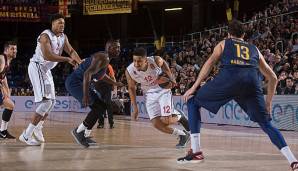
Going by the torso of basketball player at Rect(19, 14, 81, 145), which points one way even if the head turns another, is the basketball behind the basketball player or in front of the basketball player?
in front

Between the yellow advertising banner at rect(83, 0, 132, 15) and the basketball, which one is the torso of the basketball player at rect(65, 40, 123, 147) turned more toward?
the basketball

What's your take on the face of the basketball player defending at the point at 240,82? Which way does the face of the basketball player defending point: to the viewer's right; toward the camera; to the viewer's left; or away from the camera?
away from the camera

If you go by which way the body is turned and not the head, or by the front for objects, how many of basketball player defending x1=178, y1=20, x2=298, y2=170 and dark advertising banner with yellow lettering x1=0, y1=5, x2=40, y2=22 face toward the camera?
1

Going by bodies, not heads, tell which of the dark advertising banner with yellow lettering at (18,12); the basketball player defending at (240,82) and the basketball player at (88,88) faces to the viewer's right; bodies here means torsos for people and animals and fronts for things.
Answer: the basketball player

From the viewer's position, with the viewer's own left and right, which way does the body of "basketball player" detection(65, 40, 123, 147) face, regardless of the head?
facing to the right of the viewer

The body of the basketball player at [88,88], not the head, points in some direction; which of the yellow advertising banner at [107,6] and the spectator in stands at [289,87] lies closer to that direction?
the spectator in stands

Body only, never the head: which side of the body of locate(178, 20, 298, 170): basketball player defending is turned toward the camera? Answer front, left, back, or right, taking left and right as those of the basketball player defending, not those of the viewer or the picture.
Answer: back

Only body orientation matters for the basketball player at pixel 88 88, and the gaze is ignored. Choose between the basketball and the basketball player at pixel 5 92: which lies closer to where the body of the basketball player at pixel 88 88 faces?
the basketball

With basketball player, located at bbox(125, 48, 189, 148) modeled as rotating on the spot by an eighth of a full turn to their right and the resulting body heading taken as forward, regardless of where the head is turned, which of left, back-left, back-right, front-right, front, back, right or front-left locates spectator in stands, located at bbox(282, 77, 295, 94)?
back-right

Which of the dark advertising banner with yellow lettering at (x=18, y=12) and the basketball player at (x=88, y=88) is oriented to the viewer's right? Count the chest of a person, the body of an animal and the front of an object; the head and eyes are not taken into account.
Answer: the basketball player

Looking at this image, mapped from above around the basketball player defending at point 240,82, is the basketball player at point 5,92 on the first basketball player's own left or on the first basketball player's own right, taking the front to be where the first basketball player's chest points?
on the first basketball player's own left

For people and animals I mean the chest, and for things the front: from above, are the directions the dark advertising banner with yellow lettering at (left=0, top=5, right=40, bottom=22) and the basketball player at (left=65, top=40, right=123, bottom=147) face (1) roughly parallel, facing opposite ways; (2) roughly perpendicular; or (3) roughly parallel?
roughly perpendicular

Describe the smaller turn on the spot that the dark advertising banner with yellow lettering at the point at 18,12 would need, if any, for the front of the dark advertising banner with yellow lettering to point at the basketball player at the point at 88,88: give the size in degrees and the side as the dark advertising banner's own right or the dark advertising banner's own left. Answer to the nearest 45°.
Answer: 0° — it already faces them

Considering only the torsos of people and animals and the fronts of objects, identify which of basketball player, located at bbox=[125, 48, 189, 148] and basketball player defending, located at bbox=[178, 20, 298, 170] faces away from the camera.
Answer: the basketball player defending
